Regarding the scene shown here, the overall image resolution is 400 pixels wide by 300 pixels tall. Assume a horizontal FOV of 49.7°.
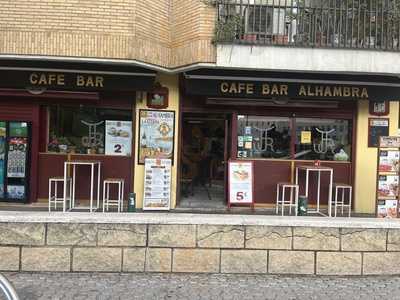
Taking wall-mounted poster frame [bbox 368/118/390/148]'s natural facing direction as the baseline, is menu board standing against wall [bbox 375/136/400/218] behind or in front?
in front

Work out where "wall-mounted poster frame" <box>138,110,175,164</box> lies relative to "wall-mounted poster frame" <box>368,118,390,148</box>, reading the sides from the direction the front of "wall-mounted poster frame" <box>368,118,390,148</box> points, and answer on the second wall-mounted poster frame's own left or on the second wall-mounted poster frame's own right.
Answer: on the second wall-mounted poster frame's own right

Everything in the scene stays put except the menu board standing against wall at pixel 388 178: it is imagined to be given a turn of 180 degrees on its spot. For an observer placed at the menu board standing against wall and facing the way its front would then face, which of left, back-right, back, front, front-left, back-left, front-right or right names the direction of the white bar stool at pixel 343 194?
front-left

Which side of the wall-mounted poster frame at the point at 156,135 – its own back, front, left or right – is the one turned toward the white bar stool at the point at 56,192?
right

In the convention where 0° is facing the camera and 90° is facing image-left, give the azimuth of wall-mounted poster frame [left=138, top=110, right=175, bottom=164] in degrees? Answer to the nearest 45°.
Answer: approximately 0°

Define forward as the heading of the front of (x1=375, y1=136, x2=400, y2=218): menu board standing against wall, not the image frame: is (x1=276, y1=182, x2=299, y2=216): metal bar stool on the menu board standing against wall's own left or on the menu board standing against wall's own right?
on the menu board standing against wall's own right

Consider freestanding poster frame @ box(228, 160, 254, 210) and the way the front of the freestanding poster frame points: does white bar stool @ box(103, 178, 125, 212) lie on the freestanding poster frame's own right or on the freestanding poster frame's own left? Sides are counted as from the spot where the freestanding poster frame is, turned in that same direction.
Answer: on the freestanding poster frame's own right

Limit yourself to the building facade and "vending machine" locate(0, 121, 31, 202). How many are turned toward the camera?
2

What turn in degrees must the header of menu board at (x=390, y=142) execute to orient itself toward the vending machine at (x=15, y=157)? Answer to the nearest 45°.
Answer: approximately 90° to its right
